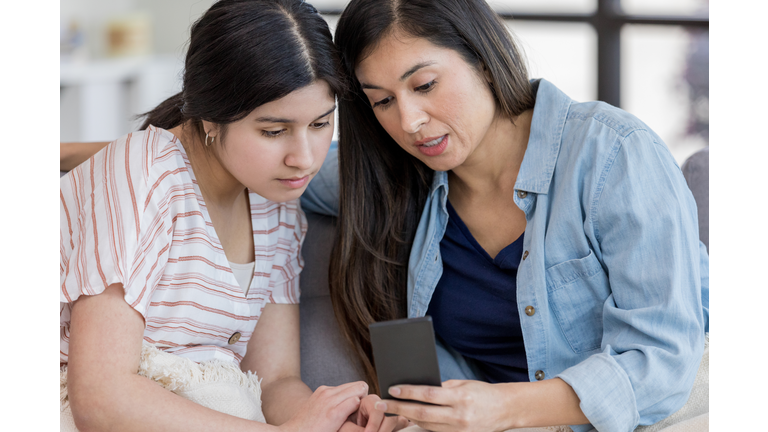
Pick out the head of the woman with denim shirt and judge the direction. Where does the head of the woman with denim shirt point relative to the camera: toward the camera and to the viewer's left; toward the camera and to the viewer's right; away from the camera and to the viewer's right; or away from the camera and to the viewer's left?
toward the camera and to the viewer's left
